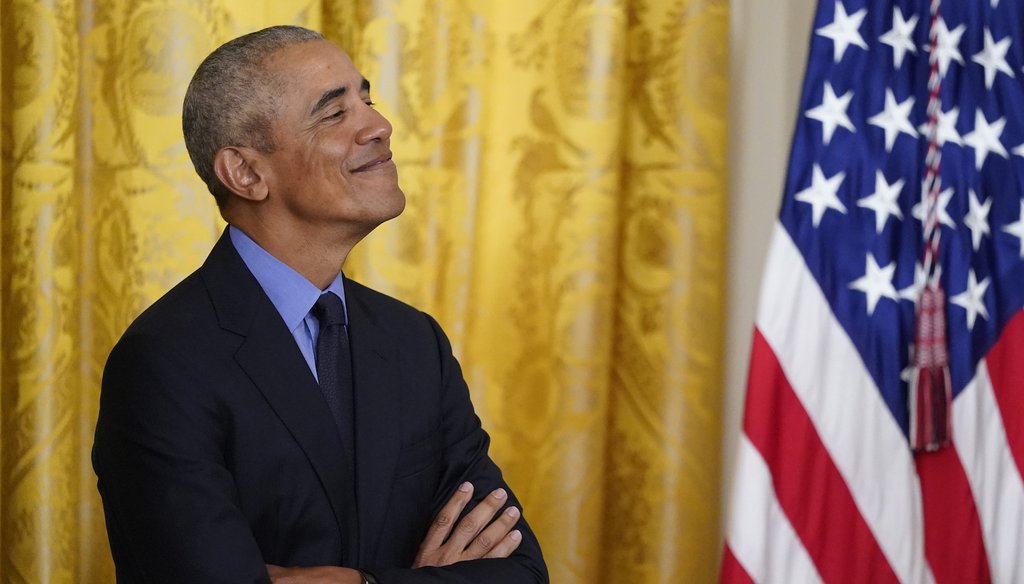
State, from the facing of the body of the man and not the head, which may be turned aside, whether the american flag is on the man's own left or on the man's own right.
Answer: on the man's own left

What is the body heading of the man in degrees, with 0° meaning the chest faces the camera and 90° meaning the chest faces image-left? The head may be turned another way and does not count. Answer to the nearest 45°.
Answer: approximately 315°
